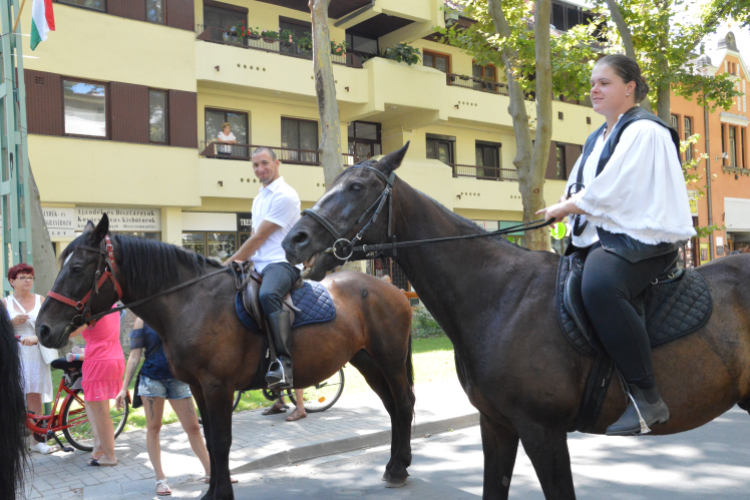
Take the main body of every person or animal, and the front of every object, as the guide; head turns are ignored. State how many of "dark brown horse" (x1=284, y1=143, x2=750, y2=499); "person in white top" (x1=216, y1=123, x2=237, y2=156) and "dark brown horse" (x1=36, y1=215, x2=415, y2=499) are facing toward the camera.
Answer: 1

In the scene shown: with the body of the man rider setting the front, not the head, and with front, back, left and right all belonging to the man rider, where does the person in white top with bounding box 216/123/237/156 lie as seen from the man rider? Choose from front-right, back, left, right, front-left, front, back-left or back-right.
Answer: back-right

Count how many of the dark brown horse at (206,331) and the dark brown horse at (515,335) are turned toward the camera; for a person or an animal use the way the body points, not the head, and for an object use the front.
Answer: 0

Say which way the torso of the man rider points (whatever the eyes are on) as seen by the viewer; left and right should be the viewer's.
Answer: facing the viewer and to the left of the viewer

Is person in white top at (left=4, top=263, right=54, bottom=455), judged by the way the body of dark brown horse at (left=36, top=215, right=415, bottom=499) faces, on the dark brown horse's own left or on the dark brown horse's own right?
on the dark brown horse's own right

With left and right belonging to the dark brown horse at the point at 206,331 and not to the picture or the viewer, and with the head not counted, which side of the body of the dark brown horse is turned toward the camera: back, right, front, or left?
left

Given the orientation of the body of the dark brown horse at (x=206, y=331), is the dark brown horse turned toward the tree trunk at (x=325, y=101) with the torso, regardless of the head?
no

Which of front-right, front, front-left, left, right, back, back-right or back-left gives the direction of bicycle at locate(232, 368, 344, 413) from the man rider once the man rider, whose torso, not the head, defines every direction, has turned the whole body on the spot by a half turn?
front-left

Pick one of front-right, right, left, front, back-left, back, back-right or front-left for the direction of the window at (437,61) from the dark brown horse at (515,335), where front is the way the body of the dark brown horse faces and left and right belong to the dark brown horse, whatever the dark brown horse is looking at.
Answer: right

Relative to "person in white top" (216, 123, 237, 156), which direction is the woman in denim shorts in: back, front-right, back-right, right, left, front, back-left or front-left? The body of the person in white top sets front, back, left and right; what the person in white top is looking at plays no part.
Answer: front

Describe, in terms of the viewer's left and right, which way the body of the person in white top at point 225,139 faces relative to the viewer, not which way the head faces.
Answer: facing the viewer

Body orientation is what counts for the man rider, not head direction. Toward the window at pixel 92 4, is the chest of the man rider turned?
no

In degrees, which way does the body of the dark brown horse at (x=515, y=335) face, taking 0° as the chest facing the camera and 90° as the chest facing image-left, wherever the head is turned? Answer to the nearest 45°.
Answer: approximately 90°

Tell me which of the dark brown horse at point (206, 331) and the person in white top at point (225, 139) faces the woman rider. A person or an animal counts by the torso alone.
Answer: the person in white top

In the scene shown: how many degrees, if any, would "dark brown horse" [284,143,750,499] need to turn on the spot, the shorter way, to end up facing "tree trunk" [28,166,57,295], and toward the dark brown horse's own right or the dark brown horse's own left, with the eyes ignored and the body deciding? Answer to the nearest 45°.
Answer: approximately 45° to the dark brown horse's own right

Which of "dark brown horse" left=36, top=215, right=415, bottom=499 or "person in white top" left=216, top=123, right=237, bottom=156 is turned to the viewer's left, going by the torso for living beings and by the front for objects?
the dark brown horse
